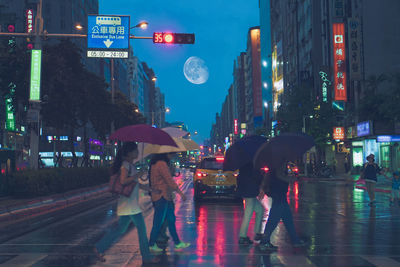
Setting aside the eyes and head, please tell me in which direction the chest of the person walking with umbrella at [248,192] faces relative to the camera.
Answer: to the viewer's right

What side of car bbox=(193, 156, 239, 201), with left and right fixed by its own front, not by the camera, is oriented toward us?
back

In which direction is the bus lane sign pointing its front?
toward the camera

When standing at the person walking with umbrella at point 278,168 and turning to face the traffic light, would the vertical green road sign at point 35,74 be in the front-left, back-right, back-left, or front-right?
front-left

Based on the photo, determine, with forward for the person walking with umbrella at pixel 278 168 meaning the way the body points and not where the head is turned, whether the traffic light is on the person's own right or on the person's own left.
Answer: on the person's own left

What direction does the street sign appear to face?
toward the camera

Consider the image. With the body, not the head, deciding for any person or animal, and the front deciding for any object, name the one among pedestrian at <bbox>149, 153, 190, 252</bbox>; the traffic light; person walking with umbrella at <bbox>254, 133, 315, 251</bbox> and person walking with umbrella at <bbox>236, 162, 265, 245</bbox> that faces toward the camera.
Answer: the traffic light

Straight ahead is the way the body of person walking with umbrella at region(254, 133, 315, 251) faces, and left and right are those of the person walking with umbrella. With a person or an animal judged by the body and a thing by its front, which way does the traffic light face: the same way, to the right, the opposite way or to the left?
to the right

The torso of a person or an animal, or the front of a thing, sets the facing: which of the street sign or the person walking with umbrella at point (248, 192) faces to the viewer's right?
the person walking with umbrella

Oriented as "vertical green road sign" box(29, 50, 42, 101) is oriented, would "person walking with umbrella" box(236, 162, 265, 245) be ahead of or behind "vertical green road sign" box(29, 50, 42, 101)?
ahead

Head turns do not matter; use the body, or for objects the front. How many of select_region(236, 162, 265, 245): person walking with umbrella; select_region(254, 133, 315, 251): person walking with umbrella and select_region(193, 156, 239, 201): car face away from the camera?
1

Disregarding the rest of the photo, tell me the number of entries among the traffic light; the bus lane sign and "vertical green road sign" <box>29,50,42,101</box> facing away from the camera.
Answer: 0

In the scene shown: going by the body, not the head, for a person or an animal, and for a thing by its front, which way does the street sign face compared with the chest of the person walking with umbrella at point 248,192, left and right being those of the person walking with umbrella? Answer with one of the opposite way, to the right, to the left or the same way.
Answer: to the right
